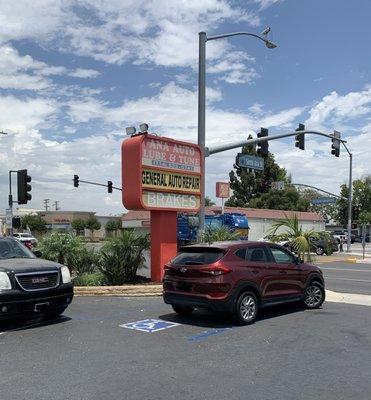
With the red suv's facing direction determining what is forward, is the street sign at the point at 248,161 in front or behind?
in front

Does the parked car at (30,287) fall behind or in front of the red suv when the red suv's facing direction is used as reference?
behind

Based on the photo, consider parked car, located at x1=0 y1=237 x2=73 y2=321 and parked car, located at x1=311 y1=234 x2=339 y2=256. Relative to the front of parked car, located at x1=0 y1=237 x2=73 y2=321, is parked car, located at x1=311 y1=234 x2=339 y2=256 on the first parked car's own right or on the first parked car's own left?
on the first parked car's own left

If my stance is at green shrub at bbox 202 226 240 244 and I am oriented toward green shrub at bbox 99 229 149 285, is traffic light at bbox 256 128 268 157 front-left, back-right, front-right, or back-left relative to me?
back-right

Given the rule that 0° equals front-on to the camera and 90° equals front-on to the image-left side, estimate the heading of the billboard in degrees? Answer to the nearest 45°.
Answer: approximately 315°

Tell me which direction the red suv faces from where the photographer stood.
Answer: facing away from the viewer and to the right of the viewer

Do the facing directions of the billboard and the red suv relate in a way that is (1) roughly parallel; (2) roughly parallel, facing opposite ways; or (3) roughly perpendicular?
roughly perpendicular

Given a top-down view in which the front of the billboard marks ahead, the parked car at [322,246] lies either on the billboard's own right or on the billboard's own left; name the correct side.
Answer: on the billboard's own left

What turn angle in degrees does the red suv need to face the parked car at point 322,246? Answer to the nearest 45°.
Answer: approximately 45° to its left

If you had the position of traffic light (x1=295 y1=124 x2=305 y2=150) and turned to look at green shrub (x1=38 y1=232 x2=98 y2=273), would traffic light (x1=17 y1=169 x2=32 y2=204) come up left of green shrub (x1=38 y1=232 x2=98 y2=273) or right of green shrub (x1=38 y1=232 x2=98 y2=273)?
right
